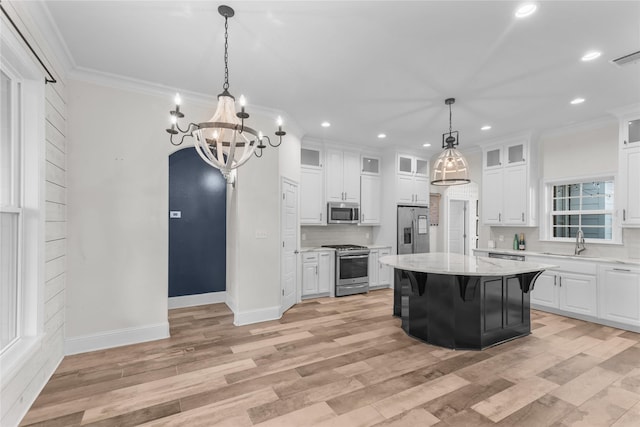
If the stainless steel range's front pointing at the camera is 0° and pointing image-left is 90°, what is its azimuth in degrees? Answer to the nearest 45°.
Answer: approximately 315°

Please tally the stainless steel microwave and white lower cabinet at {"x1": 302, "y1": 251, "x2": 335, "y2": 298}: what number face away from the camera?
0

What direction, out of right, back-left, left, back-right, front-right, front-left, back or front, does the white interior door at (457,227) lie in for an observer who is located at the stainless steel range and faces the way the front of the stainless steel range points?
left

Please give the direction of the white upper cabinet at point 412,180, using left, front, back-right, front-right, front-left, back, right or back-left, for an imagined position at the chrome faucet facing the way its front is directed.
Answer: front-right

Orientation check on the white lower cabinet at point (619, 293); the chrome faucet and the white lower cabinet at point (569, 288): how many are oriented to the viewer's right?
0

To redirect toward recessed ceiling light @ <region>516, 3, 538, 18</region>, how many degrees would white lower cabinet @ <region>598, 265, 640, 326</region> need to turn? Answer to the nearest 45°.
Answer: approximately 45° to its left

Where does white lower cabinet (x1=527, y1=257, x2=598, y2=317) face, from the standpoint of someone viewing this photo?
facing the viewer and to the left of the viewer

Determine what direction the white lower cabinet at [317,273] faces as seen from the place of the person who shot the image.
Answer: facing the viewer and to the right of the viewer

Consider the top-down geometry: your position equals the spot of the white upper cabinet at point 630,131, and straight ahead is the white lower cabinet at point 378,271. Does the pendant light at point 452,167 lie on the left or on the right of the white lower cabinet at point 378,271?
left

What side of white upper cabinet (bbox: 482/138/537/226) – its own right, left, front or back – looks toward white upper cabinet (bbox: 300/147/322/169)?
front

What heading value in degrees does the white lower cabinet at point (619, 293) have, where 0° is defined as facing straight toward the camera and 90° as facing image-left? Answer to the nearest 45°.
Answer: approximately 45°

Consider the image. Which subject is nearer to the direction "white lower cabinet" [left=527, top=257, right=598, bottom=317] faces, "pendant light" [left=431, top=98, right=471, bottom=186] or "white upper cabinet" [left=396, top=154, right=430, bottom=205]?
the pendant light

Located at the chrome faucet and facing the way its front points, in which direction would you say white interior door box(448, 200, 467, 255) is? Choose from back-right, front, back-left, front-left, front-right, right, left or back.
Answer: right

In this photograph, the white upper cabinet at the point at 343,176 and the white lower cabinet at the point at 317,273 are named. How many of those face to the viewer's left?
0
